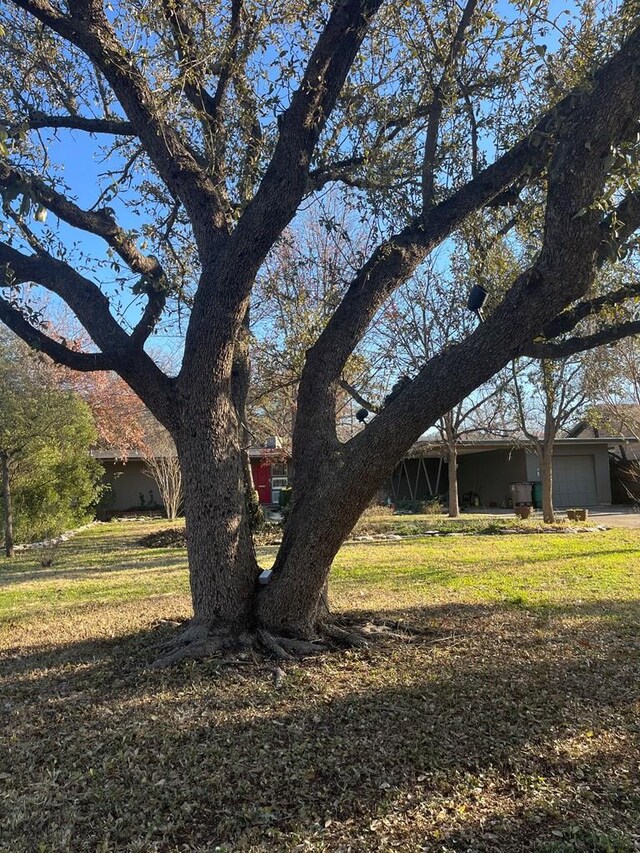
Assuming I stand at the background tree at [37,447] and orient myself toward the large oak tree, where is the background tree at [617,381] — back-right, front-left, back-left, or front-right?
front-left

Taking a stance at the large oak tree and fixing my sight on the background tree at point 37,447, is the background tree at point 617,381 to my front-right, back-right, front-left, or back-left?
front-right

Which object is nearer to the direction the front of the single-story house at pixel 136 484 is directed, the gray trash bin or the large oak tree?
the large oak tree

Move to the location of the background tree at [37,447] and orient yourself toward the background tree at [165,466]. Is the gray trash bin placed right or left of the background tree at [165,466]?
right

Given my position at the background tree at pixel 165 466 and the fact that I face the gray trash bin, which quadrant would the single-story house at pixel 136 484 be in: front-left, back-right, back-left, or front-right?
back-left

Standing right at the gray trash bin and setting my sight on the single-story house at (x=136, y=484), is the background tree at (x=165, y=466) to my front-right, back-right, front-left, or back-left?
front-left

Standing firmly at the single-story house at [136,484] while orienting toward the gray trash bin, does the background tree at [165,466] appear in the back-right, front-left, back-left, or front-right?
front-right

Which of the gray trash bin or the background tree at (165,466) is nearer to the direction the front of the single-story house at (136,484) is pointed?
the background tree

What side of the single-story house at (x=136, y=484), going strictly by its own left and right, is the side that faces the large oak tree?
front

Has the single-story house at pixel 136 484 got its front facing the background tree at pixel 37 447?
yes

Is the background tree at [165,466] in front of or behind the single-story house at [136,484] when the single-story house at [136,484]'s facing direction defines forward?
in front

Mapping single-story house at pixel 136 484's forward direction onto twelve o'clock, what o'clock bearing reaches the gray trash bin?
The gray trash bin is roughly at 10 o'clock from the single-story house.

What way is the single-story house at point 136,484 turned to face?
toward the camera
